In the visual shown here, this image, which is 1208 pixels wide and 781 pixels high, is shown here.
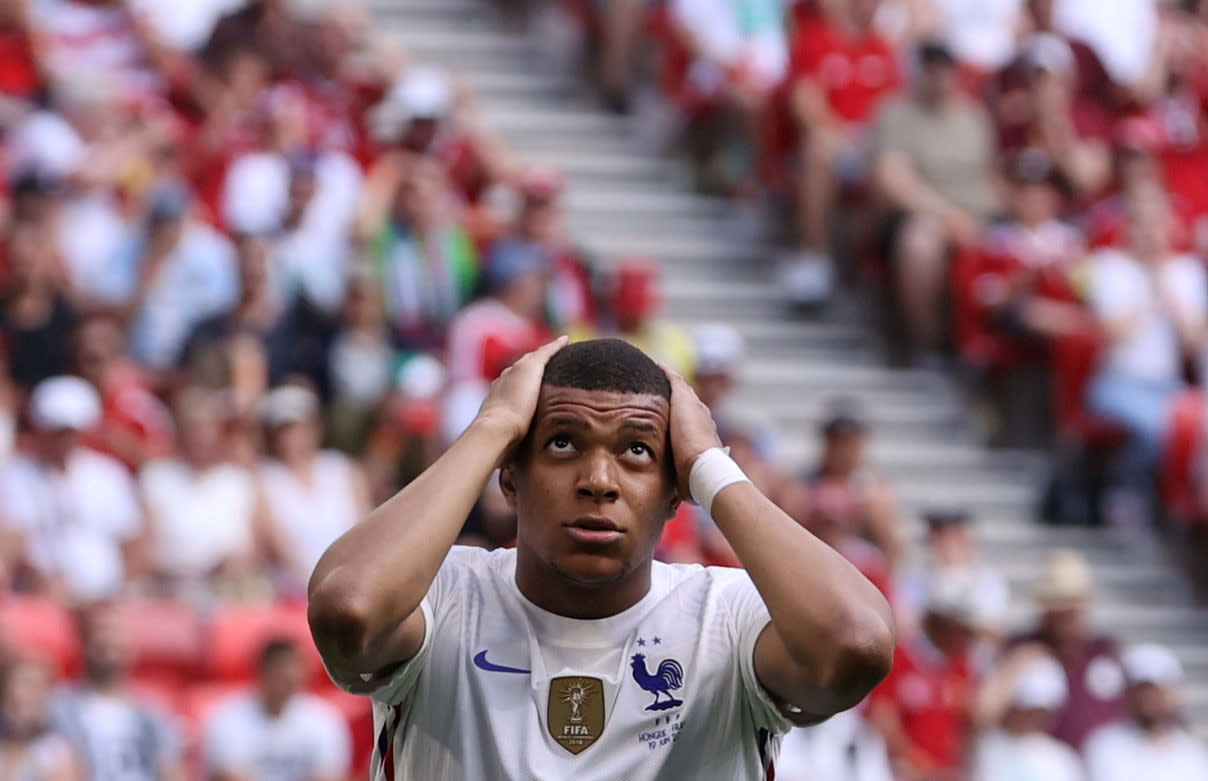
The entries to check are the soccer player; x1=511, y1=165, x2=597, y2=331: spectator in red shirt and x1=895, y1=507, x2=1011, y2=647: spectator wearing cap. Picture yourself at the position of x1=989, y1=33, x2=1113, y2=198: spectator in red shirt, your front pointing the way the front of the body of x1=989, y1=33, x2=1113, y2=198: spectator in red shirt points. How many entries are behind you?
0

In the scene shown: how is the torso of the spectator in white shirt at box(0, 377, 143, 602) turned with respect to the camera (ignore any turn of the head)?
toward the camera

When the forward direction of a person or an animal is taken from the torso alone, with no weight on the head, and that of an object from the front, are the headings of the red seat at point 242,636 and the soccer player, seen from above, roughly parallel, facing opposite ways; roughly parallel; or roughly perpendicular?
roughly parallel

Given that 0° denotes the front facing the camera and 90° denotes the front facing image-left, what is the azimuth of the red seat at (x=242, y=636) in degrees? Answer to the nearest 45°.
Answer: approximately 0°

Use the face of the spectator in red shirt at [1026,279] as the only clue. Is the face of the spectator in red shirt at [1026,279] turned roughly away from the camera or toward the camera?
toward the camera

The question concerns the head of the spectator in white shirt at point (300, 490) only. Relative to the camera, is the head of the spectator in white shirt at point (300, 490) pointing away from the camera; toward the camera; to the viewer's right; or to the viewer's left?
toward the camera

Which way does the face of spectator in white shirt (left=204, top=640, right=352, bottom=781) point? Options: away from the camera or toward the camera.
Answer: toward the camera

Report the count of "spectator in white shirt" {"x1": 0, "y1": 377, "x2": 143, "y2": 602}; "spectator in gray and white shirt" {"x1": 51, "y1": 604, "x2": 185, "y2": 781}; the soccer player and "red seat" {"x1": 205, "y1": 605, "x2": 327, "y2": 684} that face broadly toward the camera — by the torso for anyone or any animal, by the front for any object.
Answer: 4

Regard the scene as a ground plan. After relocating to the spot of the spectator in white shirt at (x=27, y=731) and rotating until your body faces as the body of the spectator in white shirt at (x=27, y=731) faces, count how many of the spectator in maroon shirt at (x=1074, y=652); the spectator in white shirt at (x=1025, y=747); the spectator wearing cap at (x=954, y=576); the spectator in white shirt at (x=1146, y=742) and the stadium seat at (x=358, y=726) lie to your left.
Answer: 5

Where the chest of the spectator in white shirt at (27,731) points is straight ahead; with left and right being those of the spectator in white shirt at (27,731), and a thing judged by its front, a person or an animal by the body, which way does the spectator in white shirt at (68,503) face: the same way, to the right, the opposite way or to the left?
the same way

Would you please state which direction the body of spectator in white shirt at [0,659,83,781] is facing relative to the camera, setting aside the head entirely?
toward the camera

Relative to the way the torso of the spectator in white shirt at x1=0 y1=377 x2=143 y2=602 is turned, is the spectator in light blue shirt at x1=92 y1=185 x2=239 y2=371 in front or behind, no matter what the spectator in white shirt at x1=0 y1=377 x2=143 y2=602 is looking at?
behind

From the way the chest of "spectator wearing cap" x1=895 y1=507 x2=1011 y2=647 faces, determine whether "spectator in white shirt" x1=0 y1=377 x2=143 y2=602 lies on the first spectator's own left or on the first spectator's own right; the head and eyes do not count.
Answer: on the first spectator's own right

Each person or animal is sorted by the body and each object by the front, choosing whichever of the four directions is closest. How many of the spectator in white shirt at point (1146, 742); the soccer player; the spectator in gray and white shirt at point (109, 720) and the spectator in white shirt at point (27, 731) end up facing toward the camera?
4

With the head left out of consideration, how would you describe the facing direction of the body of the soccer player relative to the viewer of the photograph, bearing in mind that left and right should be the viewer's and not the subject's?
facing the viewer

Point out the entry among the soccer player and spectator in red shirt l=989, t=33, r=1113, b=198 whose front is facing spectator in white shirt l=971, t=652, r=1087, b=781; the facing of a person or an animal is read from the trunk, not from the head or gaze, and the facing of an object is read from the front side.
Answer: the spectator in red shirt

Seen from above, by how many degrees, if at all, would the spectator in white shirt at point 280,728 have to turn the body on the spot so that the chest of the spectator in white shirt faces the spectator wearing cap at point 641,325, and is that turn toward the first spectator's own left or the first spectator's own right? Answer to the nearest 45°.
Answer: approximately 135° to the first spectator's own left

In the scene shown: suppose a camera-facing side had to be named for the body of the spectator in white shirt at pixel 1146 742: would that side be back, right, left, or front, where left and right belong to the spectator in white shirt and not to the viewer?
front

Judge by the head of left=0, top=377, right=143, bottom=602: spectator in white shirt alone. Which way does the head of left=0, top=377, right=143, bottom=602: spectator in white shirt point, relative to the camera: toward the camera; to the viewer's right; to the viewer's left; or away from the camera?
toward the camera

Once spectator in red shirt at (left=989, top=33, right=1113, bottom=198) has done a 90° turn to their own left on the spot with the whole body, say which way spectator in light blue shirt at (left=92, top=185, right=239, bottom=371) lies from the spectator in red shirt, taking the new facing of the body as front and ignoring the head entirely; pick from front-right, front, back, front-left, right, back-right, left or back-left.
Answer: back-right

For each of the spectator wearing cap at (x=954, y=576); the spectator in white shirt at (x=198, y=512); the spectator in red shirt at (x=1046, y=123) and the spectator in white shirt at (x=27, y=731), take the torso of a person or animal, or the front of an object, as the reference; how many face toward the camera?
4

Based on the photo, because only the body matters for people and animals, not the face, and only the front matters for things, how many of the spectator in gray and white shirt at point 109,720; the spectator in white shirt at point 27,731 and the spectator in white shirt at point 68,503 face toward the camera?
3
